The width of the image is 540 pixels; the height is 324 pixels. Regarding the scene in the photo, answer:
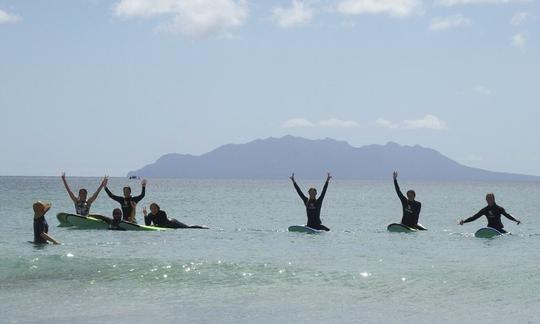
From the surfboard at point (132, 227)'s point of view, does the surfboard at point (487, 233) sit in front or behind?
behind

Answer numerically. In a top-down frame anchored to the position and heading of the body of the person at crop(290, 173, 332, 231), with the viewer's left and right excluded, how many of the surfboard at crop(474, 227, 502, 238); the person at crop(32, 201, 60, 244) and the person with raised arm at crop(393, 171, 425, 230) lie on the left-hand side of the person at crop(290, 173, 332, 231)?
2

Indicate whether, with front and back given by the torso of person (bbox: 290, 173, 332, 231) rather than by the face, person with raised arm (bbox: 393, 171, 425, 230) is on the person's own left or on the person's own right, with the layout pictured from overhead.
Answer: on the person's own left

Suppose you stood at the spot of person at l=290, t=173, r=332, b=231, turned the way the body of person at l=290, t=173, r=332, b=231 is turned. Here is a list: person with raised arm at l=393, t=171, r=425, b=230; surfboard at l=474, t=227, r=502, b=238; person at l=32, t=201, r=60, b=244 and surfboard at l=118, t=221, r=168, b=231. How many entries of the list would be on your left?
2

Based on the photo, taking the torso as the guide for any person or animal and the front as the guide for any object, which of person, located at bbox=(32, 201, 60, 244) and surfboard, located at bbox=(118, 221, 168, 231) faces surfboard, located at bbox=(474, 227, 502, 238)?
the person

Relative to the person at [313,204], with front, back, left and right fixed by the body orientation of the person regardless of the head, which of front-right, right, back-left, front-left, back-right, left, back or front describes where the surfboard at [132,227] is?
right

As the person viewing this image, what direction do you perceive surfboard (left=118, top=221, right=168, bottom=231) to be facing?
facing to the left of the viewer

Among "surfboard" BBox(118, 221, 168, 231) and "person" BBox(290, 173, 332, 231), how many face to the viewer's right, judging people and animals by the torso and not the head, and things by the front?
0

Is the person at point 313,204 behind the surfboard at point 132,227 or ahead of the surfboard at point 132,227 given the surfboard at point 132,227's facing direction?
behind

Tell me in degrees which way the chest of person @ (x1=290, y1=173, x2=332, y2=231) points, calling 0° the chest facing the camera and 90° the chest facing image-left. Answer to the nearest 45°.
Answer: approximately 0°
